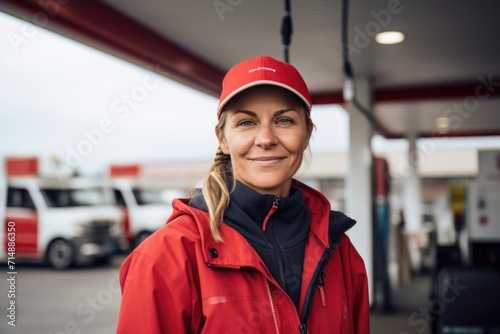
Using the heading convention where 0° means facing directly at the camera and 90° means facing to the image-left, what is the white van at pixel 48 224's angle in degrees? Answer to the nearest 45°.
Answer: approximately 315°

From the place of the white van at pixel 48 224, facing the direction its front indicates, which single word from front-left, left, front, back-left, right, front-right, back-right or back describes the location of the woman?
front-right

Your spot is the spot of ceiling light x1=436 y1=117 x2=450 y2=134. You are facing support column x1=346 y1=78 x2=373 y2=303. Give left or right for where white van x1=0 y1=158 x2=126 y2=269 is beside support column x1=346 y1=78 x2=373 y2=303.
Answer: right

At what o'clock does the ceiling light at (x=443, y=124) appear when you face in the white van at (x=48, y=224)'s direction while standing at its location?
The ceiling light is roughly at 11 o'clock from the white van.

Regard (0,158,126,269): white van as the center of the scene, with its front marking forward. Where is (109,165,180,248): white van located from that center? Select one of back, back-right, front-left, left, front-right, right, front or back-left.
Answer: left

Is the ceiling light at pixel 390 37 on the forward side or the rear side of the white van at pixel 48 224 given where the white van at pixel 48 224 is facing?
on the forward side

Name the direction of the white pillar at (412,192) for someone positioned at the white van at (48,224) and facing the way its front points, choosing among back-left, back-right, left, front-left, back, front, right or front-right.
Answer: front-left
